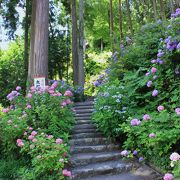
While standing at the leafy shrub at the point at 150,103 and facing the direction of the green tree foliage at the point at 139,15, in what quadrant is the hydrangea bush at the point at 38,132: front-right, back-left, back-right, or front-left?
back-left

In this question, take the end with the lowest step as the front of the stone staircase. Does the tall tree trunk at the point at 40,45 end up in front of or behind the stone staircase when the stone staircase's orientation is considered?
behind

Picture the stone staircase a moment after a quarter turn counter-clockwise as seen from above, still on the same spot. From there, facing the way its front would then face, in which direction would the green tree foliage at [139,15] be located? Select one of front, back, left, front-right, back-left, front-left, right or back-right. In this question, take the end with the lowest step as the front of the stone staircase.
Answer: left

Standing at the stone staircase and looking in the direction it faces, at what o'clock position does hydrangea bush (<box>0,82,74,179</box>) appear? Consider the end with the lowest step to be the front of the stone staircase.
The hydrangea bush is roughly at 3 o'clock from the stone staircase.

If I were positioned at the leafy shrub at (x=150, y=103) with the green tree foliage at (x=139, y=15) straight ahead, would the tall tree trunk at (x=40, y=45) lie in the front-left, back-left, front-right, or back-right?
front-left

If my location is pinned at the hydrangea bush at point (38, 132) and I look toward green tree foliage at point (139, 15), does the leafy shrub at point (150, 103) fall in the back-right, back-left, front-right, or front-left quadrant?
front-right

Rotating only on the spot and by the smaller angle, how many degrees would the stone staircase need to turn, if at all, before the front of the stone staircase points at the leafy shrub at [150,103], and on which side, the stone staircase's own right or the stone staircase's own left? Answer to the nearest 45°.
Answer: approximately 90° to the stone staircase's own left

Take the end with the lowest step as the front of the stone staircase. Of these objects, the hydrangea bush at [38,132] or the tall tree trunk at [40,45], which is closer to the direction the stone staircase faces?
the hydrangea bush

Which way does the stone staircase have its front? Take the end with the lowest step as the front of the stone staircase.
toward the camera
